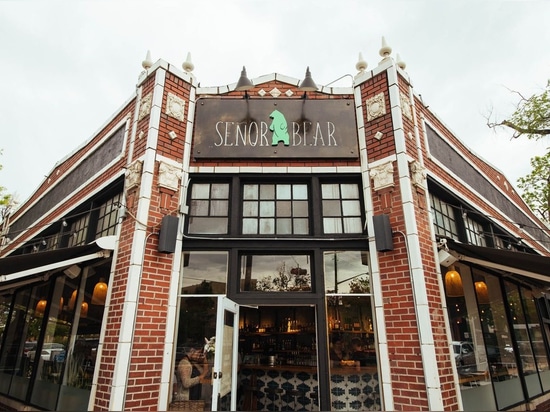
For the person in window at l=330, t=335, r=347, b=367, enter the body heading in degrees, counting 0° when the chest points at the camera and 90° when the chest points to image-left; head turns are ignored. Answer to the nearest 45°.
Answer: approximately 0°

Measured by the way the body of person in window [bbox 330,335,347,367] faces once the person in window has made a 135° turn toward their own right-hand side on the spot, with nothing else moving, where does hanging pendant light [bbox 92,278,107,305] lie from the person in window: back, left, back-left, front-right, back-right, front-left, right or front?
front-left

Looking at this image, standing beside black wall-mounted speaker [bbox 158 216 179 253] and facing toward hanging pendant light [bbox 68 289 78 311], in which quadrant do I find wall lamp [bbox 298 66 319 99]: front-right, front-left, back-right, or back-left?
back-right

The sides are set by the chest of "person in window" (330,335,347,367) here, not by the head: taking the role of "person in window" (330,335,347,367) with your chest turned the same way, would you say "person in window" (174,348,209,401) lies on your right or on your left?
on your right

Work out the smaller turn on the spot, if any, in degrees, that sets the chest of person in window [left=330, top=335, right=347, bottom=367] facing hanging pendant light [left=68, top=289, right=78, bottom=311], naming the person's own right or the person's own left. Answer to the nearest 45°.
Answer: approximately 90° to the person's own right
